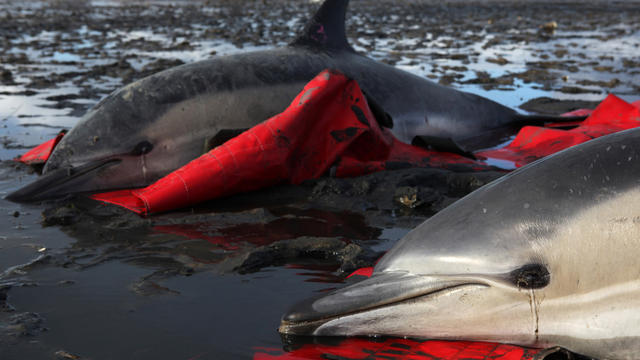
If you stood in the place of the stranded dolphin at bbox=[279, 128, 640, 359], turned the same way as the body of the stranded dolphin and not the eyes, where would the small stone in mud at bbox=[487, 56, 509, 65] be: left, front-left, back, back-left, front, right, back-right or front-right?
right

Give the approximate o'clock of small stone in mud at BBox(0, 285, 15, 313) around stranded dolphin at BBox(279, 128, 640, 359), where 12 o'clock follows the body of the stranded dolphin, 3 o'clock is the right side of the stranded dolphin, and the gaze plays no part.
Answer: The small stone in mud is roughly at 12 o'clock from the stranded dolphin.

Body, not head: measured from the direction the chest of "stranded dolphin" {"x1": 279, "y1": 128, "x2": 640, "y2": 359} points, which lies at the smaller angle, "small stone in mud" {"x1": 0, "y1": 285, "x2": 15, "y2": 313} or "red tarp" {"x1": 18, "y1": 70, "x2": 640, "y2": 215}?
the small stone in mud

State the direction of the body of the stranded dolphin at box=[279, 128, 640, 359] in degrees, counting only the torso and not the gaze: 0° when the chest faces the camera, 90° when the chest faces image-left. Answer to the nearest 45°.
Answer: approximately 90°

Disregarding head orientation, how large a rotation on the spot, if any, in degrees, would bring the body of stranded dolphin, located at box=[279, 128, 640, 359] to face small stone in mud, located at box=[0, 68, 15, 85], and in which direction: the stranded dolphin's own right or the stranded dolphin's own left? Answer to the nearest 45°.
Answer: approximately 45° to the stranded dolphin's own right

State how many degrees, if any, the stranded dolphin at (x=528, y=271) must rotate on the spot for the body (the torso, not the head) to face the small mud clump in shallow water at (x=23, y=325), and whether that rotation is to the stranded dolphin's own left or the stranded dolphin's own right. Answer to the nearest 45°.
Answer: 0° — it already faces it

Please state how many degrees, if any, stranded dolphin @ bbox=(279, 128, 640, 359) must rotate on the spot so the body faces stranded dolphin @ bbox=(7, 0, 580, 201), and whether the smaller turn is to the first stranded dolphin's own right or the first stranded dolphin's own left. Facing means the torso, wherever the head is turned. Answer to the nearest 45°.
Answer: approximately 45° to the first stranded dolphin's own right

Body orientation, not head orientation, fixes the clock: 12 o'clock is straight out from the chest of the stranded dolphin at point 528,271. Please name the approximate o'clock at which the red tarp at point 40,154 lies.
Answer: The red tarp is roughly at 1 o'clock from the stranded dolphin.

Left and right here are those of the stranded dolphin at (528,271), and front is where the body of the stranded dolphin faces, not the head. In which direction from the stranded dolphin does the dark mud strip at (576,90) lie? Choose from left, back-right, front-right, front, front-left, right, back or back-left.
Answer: right
